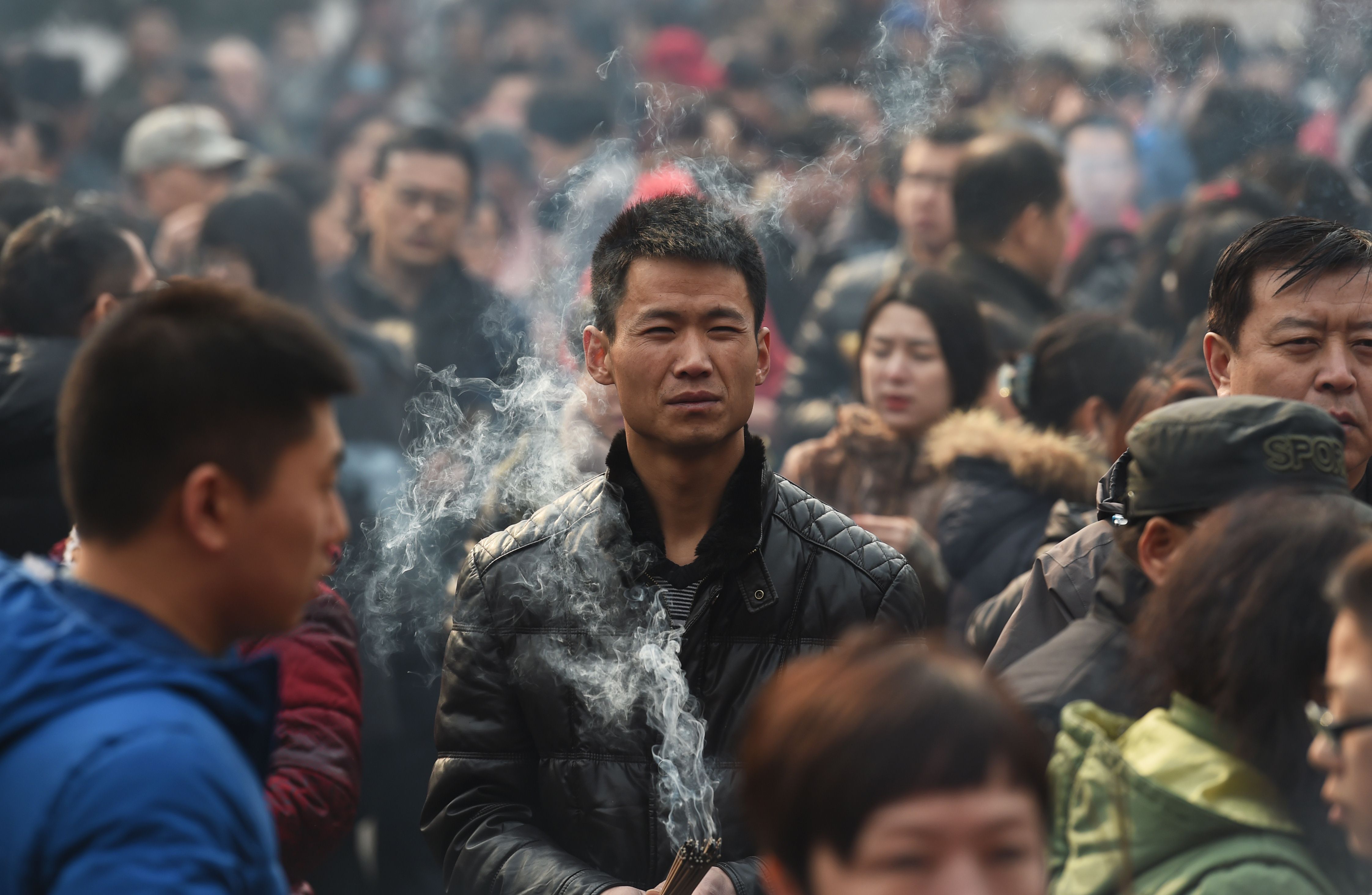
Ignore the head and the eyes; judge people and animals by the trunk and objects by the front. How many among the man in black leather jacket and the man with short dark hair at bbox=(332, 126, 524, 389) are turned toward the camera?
2

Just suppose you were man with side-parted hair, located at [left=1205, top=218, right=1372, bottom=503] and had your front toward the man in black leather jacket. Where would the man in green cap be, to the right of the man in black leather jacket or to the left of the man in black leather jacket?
left

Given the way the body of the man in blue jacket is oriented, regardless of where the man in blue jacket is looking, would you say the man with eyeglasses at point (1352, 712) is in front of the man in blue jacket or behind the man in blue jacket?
in front

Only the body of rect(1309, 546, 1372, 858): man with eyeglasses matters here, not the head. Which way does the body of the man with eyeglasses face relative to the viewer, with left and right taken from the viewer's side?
facing to the left of the viewer

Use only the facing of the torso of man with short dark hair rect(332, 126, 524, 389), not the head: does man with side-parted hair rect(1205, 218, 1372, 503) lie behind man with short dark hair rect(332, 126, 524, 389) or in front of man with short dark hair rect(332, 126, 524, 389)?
in front

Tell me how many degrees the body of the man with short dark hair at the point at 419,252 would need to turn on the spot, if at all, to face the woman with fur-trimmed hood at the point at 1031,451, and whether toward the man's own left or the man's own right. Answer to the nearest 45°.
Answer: approximately 45° to the man's own left

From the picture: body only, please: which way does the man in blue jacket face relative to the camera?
to the viewer's right

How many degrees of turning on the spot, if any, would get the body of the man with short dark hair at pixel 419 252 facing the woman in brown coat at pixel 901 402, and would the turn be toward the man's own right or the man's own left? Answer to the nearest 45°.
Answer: approximately 45° to the man's own left

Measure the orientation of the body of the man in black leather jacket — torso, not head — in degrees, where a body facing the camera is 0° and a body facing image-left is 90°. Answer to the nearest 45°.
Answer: approximately 0°

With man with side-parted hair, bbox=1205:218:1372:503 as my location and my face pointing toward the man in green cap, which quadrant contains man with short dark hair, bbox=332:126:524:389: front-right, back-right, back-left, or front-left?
back-right
